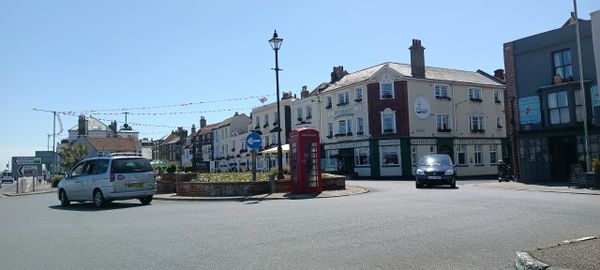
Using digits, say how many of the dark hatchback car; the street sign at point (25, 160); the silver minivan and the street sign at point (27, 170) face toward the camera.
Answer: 3

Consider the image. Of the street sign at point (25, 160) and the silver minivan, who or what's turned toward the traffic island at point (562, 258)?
the street sign

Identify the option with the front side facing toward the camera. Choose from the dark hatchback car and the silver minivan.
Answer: the dark hatchback car

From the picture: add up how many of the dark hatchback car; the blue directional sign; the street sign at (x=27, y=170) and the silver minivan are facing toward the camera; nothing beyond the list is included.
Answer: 3

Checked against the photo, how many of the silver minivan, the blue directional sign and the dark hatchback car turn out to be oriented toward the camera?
2

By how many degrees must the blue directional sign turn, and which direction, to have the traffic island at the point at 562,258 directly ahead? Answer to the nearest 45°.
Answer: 0° — it already faces it

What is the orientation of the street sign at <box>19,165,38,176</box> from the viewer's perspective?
toward the camera

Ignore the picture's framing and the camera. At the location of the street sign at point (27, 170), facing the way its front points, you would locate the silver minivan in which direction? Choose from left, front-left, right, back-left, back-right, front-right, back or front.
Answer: front

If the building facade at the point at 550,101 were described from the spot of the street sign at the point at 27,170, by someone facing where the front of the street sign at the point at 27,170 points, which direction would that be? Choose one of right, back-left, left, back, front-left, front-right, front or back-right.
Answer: front-left

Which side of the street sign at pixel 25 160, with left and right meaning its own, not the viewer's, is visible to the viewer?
front

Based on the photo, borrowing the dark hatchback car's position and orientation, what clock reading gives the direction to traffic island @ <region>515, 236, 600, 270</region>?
The traffic island is roughly at 12 o'clock from the dark hatchback car.

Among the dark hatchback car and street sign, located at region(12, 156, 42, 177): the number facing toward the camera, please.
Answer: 2

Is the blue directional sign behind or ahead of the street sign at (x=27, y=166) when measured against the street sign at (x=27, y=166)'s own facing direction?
ahead

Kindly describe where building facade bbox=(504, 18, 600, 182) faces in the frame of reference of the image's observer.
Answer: facing the viewer and to the left of the viewer

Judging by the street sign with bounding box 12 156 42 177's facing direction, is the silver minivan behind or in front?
in front

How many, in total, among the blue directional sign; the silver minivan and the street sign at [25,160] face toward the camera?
2

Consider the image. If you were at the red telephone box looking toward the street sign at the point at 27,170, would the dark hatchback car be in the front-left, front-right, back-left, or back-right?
back-right
